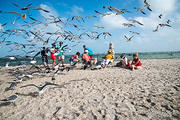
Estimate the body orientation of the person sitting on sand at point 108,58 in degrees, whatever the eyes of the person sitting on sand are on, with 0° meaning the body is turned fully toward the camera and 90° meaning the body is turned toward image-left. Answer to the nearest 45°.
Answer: approximately 45°

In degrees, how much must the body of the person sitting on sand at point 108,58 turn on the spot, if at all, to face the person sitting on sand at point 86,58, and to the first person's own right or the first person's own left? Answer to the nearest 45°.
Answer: approximately 45° to the first person's own right
